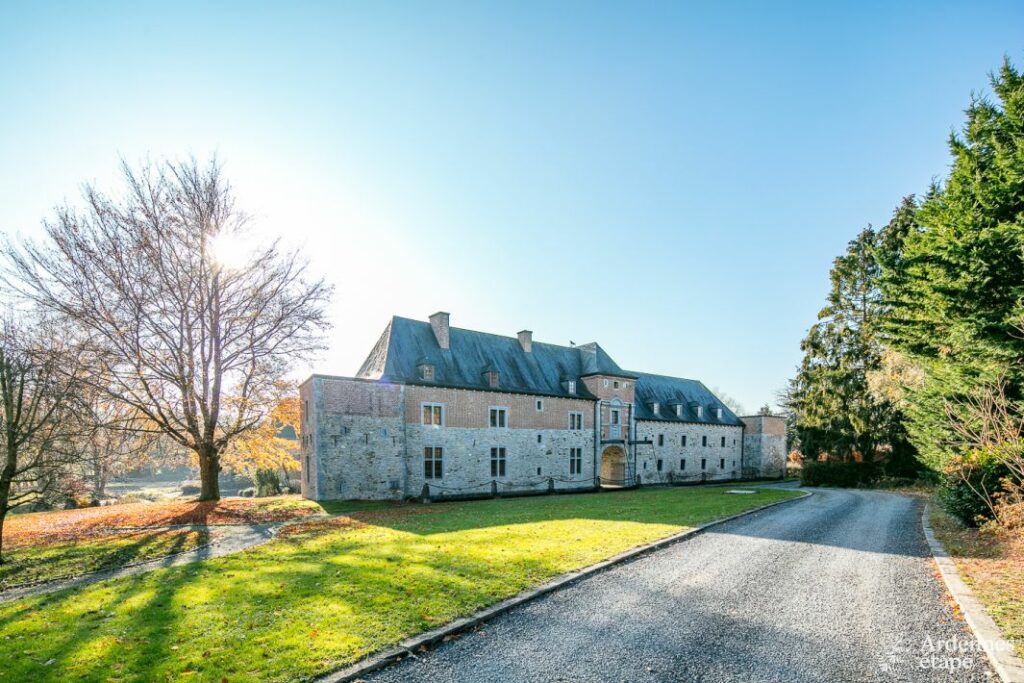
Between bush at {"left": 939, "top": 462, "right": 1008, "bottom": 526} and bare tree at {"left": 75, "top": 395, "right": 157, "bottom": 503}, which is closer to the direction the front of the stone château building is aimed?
the bush

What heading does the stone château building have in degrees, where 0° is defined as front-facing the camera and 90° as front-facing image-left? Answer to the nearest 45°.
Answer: approximately 315°

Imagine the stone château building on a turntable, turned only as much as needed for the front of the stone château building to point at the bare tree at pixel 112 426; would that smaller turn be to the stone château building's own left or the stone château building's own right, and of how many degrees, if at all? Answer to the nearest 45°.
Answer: approximately 90° to the stone château building's own right

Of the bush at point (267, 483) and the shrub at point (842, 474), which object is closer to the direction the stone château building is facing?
the shrub

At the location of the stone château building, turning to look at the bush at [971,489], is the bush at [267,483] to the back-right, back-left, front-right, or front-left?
back-right
